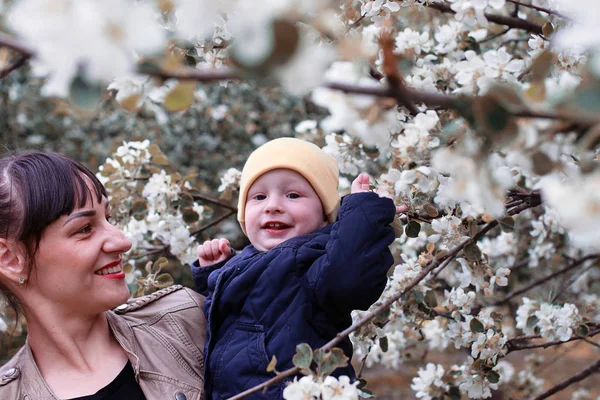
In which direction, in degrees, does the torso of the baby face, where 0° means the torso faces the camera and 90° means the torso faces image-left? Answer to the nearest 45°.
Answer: approximately 45°

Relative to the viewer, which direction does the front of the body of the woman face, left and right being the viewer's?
facing the viewer and to the right of the viewer
